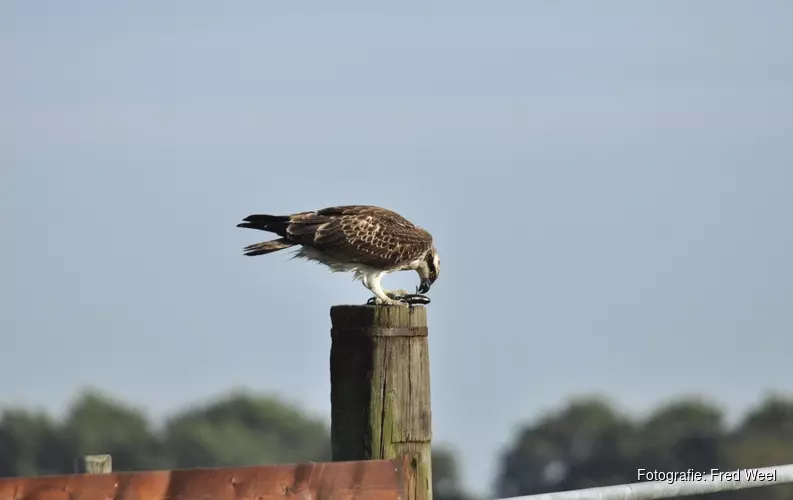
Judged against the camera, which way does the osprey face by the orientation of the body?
to the viewer's right
